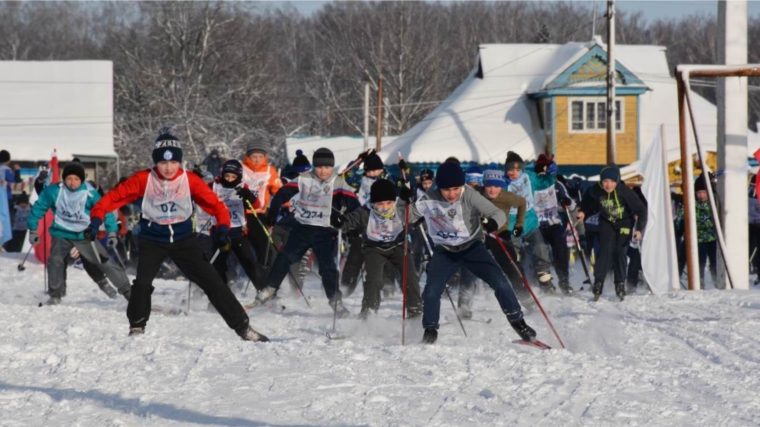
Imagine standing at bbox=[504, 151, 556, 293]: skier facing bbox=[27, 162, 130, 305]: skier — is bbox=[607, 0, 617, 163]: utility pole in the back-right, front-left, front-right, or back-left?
back-right

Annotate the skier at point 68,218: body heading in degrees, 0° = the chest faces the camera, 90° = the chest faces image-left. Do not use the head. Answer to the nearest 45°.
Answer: approximately 0°

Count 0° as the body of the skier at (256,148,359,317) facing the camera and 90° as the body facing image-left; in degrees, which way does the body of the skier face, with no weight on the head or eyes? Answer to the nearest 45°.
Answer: approximately 0°

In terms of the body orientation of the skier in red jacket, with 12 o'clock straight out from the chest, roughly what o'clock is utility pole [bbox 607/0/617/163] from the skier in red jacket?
The utility pole is roughly at 7 o'clock from the skier in red jacket.

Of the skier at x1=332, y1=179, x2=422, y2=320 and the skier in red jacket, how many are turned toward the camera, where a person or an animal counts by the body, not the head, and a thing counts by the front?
2
